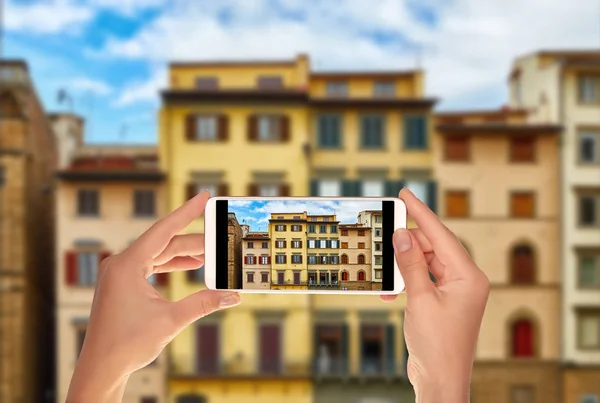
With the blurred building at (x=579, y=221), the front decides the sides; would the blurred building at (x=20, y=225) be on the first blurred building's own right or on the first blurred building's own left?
on the first blurred building's own right

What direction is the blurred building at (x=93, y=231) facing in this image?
toward the camera

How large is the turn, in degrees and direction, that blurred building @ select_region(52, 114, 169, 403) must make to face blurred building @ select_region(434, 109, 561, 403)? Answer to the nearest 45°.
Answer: approximately 90° to its left

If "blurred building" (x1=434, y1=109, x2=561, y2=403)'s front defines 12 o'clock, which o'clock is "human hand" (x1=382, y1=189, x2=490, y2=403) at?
The human hand is roughly at 12 o'clock from the blurred building.

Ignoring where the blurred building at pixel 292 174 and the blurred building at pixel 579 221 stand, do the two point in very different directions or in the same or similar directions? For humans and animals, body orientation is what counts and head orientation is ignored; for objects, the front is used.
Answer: same or similar directions

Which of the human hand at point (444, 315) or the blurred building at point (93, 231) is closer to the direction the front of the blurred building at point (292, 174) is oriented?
the human hand

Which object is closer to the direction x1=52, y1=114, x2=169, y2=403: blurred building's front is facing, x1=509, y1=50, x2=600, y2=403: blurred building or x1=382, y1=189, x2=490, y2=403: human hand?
the human hand

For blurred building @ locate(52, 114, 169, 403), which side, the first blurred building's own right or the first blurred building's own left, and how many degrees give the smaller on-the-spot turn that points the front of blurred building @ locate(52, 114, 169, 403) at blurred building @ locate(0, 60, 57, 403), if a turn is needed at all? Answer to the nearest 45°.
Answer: approximately 90° to the first blurred building's own right

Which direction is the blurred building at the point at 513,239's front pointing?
toward the camera

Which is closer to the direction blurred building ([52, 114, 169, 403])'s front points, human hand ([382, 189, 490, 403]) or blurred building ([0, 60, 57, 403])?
the human hand

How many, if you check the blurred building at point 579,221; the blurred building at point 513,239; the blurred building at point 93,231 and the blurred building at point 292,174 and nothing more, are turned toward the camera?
4

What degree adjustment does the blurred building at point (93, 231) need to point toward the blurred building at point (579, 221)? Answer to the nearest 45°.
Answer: approximately 90° to its left

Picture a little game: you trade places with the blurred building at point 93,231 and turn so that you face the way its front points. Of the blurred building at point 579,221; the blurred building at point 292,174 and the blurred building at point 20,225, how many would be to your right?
1

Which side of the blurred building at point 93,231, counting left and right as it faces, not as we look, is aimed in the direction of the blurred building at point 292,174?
left

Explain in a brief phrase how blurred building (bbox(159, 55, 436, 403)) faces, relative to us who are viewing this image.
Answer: facing the viewer
